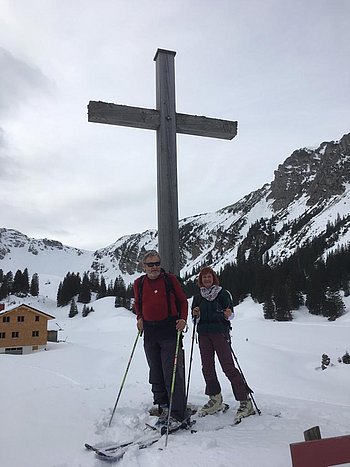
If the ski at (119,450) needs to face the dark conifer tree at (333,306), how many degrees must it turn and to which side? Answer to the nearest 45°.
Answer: approximately 180°

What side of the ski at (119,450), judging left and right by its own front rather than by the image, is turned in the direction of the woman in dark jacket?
back

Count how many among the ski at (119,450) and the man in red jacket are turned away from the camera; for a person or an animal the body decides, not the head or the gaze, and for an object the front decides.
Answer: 0

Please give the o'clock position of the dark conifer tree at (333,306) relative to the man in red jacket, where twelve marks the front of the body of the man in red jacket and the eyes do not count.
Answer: The dark conifer tree is roughly at 7 o'clock from the man in red jacket.

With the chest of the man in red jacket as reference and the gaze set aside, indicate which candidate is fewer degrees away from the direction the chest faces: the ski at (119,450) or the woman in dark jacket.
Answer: the ski

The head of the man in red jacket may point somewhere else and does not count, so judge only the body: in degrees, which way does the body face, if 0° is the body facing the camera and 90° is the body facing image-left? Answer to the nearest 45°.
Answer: approximately 0°

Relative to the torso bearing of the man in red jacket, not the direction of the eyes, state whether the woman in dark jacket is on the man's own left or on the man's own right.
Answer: on the man's own left

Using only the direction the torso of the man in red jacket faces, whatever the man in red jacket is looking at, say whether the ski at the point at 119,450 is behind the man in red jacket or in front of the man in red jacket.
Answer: in front

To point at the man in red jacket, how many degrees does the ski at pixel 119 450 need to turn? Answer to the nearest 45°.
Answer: approximately 180°

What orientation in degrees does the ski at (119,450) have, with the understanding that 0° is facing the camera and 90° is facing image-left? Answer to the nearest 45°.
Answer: approximately 45°

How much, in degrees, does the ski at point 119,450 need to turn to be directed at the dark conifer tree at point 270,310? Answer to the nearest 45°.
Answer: approximately 135° to its right

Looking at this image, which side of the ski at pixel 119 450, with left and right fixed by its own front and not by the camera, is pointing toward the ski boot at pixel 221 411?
back
